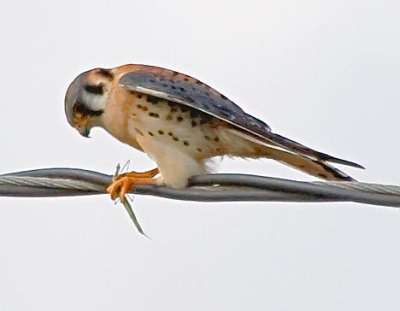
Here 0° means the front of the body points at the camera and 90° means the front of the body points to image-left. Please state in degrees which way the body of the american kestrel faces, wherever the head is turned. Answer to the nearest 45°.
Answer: approximately 90°
